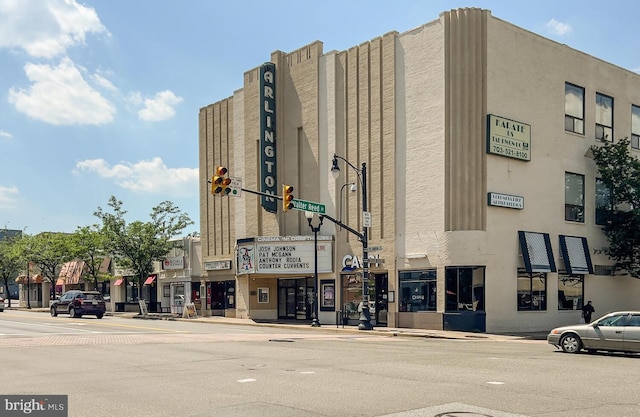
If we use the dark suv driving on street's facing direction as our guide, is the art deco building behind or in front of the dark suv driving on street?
behind

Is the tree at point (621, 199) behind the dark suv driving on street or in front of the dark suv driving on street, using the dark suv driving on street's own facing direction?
behind

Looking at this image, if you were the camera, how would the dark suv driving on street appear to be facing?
facing away from the viewer and to the left of the viewer

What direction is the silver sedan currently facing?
to the viewer's left
